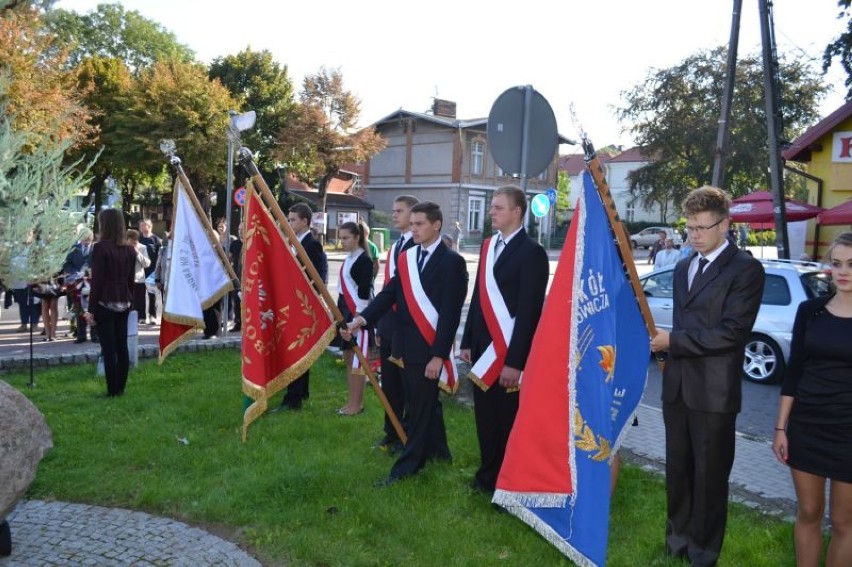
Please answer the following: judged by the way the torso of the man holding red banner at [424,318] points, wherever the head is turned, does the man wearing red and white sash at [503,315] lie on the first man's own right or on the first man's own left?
on the first man's own left

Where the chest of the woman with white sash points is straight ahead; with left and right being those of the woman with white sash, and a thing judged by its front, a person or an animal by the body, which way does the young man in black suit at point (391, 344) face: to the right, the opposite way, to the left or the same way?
the same way

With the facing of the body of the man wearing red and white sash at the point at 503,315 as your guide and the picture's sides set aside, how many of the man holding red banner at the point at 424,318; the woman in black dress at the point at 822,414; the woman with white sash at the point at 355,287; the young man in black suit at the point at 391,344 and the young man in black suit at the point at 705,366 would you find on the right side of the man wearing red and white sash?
3

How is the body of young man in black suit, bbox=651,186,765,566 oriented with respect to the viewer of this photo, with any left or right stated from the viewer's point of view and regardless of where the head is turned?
facing the viewer and to the left of the viewer

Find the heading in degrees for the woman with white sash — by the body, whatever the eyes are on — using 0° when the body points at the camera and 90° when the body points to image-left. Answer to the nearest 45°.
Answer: approximately 45°

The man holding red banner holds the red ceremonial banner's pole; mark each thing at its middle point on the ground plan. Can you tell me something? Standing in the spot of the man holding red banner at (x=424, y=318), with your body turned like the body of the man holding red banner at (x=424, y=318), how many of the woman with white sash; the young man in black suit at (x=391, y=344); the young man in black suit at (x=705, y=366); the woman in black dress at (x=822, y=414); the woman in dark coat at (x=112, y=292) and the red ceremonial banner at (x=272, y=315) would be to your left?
2

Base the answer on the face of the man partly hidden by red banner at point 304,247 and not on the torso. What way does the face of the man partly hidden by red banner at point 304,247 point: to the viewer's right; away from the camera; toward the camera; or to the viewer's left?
to the viewer's left

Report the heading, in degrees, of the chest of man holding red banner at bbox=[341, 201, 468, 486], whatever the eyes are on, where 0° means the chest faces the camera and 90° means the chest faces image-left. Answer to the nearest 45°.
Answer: approximately 45°

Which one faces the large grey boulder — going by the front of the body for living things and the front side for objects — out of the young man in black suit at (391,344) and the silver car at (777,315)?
the young man in black suit

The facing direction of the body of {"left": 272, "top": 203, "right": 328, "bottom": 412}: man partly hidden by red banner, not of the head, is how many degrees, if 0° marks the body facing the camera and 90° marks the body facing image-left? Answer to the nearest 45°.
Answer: approximately 45°

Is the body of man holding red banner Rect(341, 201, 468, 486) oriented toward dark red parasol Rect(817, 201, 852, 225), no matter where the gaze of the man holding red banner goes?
no

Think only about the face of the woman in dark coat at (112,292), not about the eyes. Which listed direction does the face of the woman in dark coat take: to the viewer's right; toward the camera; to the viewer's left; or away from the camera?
away from the camera

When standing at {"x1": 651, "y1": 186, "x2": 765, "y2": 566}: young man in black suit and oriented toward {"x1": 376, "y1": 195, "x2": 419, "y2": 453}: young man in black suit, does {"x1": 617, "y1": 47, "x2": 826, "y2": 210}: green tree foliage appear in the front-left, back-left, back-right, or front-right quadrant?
front-right

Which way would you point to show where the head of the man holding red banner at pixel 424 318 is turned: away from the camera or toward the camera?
toward the camera

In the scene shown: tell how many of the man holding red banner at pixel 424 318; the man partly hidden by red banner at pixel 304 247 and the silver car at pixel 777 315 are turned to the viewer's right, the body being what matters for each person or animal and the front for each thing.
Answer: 0

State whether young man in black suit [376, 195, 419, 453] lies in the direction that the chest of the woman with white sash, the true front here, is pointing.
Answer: no

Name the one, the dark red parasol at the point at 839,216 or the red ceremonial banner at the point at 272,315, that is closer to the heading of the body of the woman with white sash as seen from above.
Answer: the red ceremonial banner

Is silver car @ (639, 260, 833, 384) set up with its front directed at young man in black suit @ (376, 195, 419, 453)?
no

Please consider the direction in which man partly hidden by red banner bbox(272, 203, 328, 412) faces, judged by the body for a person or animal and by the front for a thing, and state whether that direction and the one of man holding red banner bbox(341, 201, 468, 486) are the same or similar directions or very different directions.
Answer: same or similar directions

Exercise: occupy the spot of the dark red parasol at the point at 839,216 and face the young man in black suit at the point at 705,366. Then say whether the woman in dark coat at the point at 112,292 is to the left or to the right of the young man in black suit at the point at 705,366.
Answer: right
